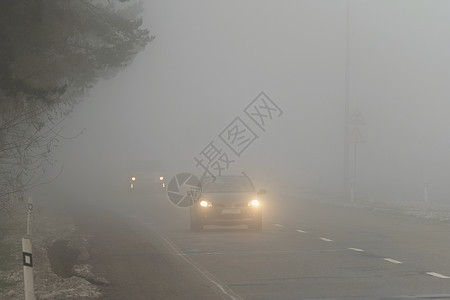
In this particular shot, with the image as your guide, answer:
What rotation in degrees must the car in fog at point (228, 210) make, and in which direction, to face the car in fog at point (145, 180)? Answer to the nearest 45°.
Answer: approximately 180°

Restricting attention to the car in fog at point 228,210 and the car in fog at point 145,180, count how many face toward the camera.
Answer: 2

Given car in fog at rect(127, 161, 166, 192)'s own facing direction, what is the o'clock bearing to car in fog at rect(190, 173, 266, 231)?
car in fog at rect(190, 173, 266, 231) is roughly at 12 o'clock from car in fog at rect(127, 161, 166, 192).

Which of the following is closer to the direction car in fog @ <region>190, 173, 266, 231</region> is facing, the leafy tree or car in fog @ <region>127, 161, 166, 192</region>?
the leafy tree

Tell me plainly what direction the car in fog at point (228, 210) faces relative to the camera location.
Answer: facing the viewer

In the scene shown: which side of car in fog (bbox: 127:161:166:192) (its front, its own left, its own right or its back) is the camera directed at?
front

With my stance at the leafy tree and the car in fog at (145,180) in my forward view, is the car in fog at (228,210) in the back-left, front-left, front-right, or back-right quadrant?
front-right

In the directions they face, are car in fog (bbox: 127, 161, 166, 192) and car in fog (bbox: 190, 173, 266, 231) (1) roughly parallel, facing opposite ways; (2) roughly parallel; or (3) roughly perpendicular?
roughly parallel

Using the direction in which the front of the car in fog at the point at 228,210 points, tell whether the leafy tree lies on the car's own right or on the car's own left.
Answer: on the car's own right

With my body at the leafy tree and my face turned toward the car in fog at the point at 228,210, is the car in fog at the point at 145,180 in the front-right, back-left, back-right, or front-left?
front-left

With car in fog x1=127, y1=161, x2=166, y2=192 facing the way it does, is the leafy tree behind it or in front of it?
in front
